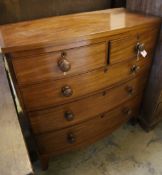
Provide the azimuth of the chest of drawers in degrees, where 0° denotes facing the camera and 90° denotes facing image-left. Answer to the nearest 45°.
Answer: approximately 315°
